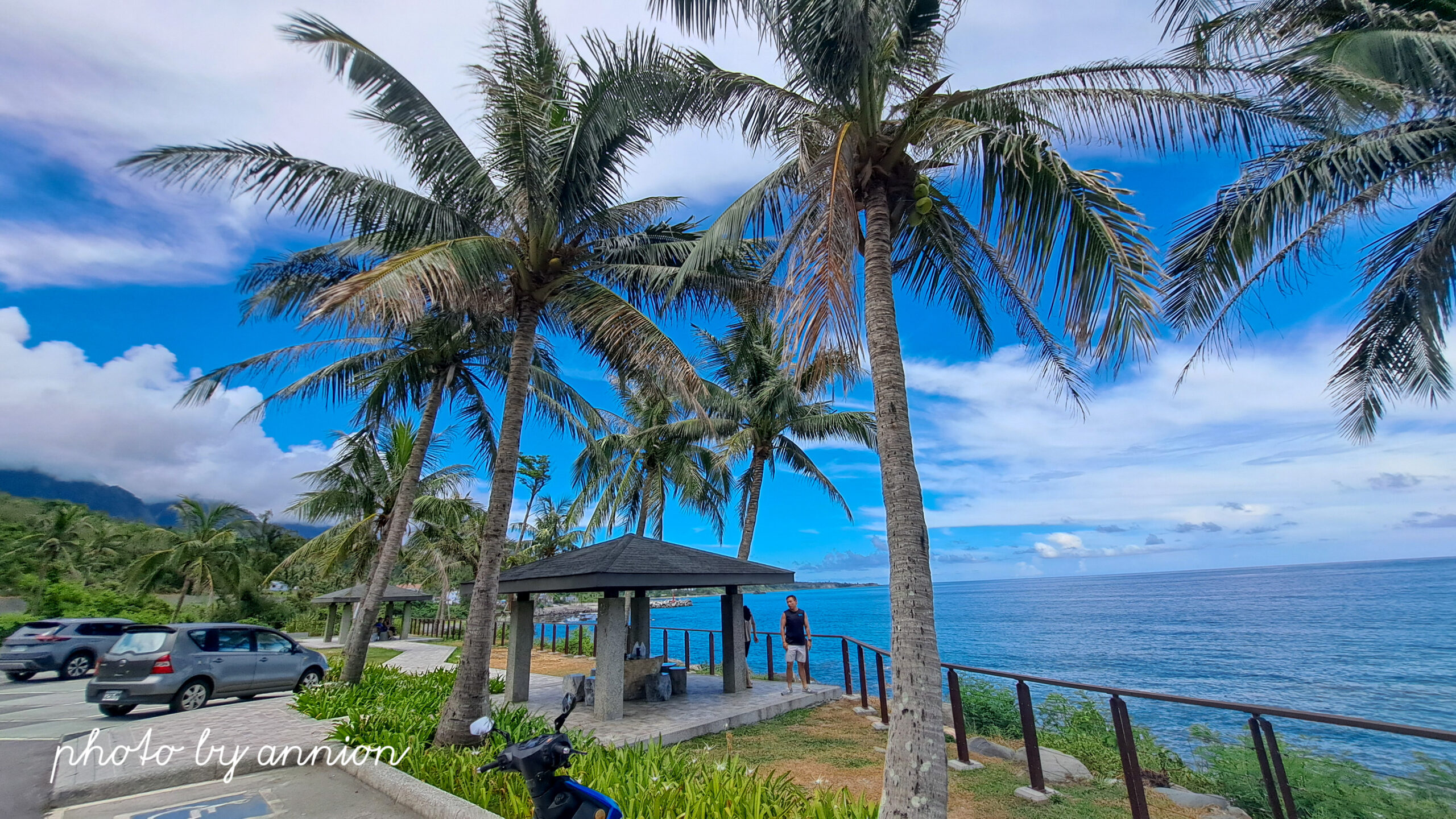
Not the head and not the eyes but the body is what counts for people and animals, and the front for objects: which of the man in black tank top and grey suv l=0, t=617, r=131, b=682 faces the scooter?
the man in black tank top

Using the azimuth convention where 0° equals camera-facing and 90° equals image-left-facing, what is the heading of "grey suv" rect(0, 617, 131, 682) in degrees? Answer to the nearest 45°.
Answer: approximately 225°

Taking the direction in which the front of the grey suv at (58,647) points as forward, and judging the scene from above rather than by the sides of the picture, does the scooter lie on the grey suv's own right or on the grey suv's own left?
on the grey suv's own right

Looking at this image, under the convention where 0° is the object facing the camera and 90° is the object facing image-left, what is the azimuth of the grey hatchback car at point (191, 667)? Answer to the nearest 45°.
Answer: approximately 225°

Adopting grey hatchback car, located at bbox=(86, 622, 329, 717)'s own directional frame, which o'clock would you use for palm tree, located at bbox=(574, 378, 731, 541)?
The palm tree is roughly at 1 o'clock from the grey hatchback car.

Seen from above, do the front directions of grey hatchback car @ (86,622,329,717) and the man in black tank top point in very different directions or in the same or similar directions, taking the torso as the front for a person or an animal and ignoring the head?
very different directions

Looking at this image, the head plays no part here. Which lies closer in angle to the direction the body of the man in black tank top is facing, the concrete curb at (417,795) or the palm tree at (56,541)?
the concrete curb

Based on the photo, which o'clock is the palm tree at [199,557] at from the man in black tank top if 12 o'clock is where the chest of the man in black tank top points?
The palm tree is roughly at 4 o'clock from the man in black tank top.

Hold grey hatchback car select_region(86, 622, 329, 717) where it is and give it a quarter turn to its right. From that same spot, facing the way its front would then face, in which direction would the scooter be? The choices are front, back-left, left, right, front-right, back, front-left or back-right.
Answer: front-right

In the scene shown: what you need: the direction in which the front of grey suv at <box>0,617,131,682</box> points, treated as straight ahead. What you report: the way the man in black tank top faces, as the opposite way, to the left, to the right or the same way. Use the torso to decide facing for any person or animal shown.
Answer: the opposite way

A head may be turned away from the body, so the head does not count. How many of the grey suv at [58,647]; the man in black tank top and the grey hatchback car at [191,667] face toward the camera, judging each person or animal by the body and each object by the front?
1

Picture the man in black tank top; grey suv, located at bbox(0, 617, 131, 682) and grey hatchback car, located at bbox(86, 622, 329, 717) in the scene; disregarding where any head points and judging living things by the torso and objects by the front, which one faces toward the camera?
the man in black tank top

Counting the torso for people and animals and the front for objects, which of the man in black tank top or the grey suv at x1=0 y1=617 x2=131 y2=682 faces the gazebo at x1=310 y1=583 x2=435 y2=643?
the grey suv

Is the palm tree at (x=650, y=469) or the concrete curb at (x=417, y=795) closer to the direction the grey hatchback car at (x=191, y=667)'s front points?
the palm tree
